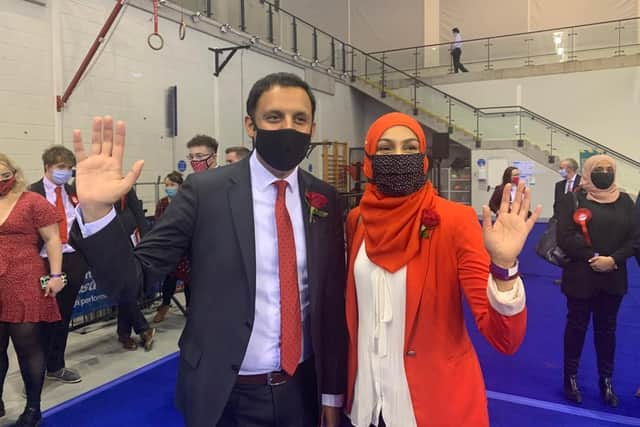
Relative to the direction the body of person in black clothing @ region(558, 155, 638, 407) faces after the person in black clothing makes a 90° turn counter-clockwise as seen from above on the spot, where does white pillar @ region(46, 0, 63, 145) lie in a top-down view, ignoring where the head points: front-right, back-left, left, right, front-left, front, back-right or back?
back

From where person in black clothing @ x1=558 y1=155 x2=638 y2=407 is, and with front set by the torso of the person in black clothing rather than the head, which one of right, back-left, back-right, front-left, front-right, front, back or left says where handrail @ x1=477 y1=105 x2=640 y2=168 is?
back

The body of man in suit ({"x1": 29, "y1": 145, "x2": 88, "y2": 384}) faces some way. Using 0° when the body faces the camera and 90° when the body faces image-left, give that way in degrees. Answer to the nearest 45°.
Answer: approximately 315°

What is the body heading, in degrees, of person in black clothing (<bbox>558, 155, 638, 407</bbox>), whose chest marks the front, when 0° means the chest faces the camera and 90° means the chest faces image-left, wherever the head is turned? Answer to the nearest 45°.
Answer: approximately 0°

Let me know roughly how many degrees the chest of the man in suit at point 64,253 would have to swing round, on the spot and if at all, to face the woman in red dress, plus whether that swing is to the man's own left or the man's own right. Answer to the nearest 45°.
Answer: approximately 45° to the man's own right

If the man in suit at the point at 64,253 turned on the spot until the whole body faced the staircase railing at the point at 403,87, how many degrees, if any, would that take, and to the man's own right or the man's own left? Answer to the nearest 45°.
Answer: approximately 90° to the man's own left

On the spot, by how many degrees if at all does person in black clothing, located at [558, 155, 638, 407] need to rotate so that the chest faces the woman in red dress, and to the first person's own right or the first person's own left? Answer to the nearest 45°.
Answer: approximately 45° to the first person's own right

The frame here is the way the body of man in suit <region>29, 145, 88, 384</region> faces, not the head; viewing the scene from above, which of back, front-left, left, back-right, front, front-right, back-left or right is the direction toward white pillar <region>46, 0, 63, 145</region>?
back-left

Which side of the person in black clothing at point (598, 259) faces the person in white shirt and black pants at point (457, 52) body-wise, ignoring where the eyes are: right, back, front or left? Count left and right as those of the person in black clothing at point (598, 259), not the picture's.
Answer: back
